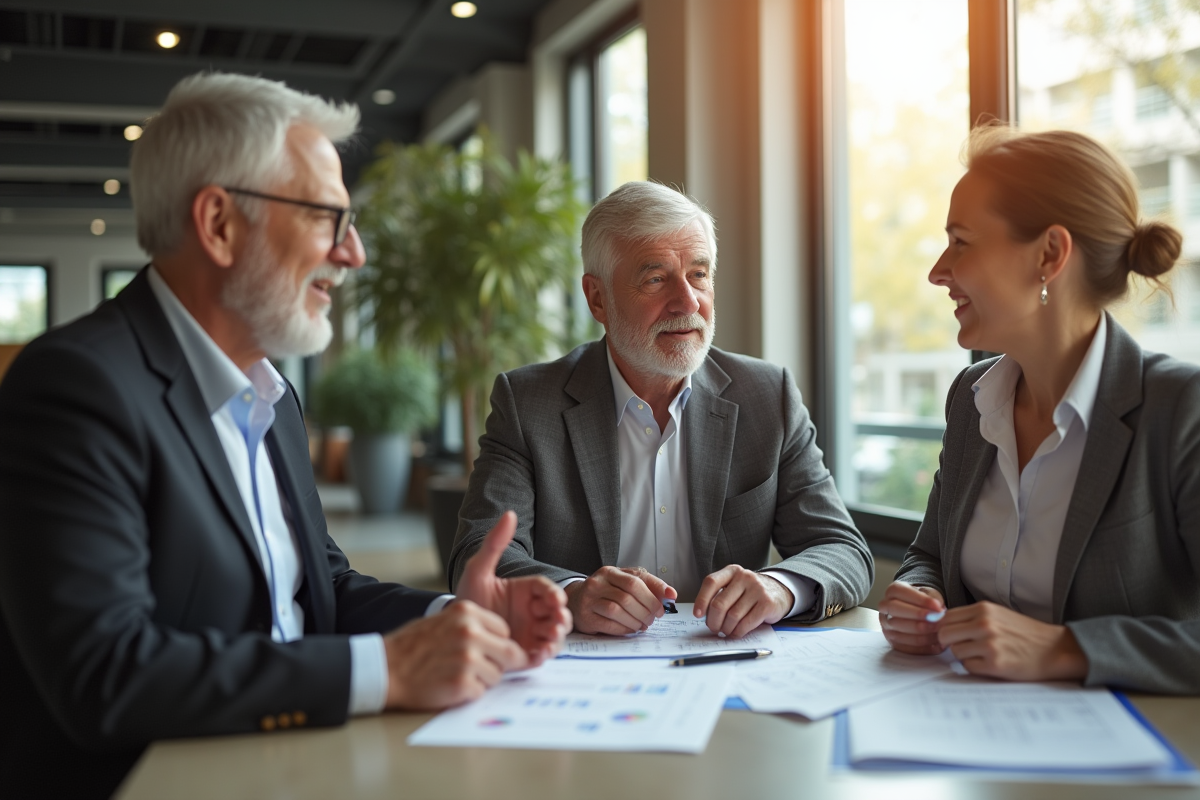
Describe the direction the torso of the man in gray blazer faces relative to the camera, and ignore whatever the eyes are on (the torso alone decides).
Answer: toward the camera

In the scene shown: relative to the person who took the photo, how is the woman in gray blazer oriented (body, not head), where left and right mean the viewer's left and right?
facing the viewer and to the left of the viewer

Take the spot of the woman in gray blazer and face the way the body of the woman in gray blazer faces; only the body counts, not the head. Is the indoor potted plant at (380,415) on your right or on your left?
on your right

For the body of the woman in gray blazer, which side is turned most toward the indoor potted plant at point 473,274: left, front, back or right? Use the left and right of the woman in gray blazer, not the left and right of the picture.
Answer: right

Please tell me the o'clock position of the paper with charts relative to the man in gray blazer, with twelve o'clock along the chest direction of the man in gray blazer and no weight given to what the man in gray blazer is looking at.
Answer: The paper with charts is roughly at 12 o'clock from the man in gray blazer.

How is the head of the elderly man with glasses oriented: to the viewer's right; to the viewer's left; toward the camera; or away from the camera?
to the viewer's right

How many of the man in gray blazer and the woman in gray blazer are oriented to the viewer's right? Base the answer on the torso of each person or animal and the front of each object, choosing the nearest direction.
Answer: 0

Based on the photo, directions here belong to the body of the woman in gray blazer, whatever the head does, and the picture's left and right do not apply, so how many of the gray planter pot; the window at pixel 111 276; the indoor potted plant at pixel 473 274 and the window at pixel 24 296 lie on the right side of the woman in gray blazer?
4

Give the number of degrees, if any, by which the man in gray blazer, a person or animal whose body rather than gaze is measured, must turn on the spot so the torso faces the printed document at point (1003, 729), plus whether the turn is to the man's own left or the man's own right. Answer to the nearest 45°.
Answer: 0° — they already face it

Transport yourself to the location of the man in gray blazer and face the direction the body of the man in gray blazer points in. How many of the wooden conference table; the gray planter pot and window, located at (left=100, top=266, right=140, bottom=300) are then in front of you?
1

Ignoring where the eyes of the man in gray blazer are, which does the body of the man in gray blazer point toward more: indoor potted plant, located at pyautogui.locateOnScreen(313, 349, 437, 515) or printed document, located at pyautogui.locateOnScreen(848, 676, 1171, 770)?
the printed document

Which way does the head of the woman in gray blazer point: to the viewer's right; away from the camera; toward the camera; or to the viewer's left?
to the viewer's left

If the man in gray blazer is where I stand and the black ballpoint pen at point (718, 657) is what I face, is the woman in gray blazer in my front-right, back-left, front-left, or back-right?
front-left
